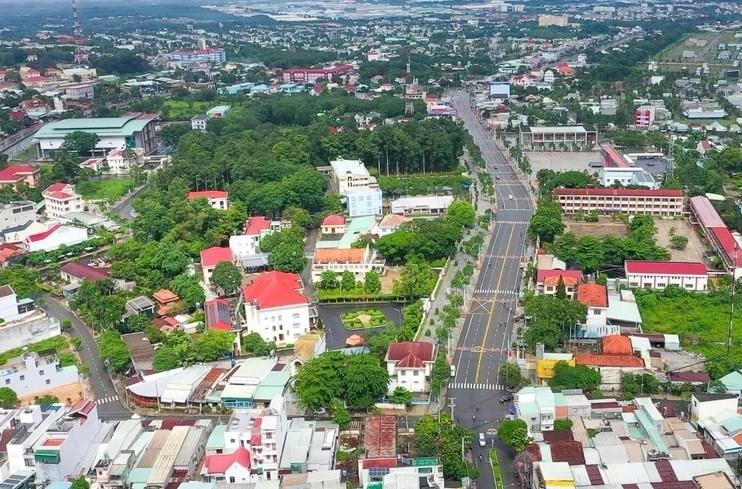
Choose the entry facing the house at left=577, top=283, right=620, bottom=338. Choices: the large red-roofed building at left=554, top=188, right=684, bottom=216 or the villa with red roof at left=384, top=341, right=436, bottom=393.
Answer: the large red-roofed building

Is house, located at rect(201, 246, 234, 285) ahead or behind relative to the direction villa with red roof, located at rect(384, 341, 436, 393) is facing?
behind

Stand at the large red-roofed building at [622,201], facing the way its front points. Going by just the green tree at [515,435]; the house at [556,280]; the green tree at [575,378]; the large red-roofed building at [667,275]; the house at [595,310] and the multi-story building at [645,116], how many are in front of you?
5

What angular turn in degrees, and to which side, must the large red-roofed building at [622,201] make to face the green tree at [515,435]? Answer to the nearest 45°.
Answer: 0° — it already faces it

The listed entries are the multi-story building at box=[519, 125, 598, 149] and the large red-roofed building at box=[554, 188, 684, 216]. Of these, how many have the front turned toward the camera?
2

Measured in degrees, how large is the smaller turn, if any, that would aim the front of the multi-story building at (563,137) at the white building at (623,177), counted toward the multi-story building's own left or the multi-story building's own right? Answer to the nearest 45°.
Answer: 0° — it already faces it

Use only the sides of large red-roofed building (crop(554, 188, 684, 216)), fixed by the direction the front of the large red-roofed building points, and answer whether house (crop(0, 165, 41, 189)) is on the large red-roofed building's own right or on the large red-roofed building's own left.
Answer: on the large red-roofed building's own right

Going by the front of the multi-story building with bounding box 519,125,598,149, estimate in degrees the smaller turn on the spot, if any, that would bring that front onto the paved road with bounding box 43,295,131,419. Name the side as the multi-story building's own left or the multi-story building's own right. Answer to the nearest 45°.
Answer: approximately 45° to the multi-story building's own right

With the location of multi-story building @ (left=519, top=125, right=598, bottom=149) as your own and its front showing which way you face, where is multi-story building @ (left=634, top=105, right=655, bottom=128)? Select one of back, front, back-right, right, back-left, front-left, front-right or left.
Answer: back-left

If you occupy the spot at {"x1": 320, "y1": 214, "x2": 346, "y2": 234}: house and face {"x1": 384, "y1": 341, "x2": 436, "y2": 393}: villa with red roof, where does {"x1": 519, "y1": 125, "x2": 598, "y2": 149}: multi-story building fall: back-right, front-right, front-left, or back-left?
back-left
